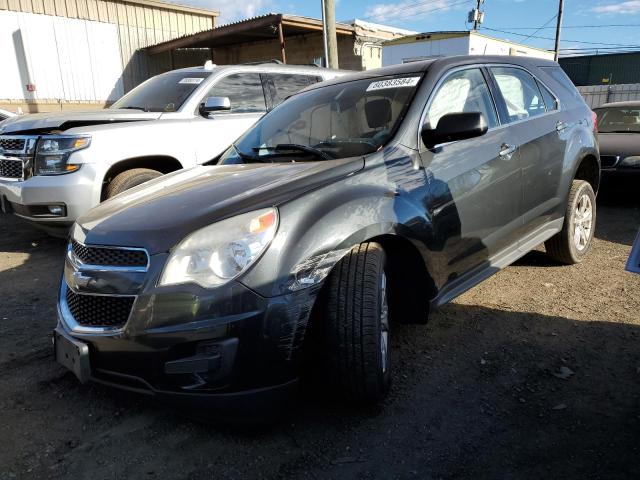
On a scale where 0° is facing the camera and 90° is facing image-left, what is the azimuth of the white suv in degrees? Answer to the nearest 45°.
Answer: approximately 45°

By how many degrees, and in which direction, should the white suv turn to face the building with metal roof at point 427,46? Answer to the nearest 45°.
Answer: approximately 180°

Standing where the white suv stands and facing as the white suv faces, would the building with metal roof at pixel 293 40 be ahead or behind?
behind

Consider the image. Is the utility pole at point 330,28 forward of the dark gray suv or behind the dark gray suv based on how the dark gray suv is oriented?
behind

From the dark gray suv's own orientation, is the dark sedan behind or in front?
behind

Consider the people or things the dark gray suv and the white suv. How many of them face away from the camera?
0

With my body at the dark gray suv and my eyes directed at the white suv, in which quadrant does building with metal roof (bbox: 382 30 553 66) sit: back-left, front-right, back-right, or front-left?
front-right

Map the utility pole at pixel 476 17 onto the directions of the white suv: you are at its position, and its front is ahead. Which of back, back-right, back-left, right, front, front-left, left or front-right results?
back

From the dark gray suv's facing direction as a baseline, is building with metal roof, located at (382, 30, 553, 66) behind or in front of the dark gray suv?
behind

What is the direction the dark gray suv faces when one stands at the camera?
facing the viewer and to the left of the viewer

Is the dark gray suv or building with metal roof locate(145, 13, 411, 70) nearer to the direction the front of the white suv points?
the dark gray suv
